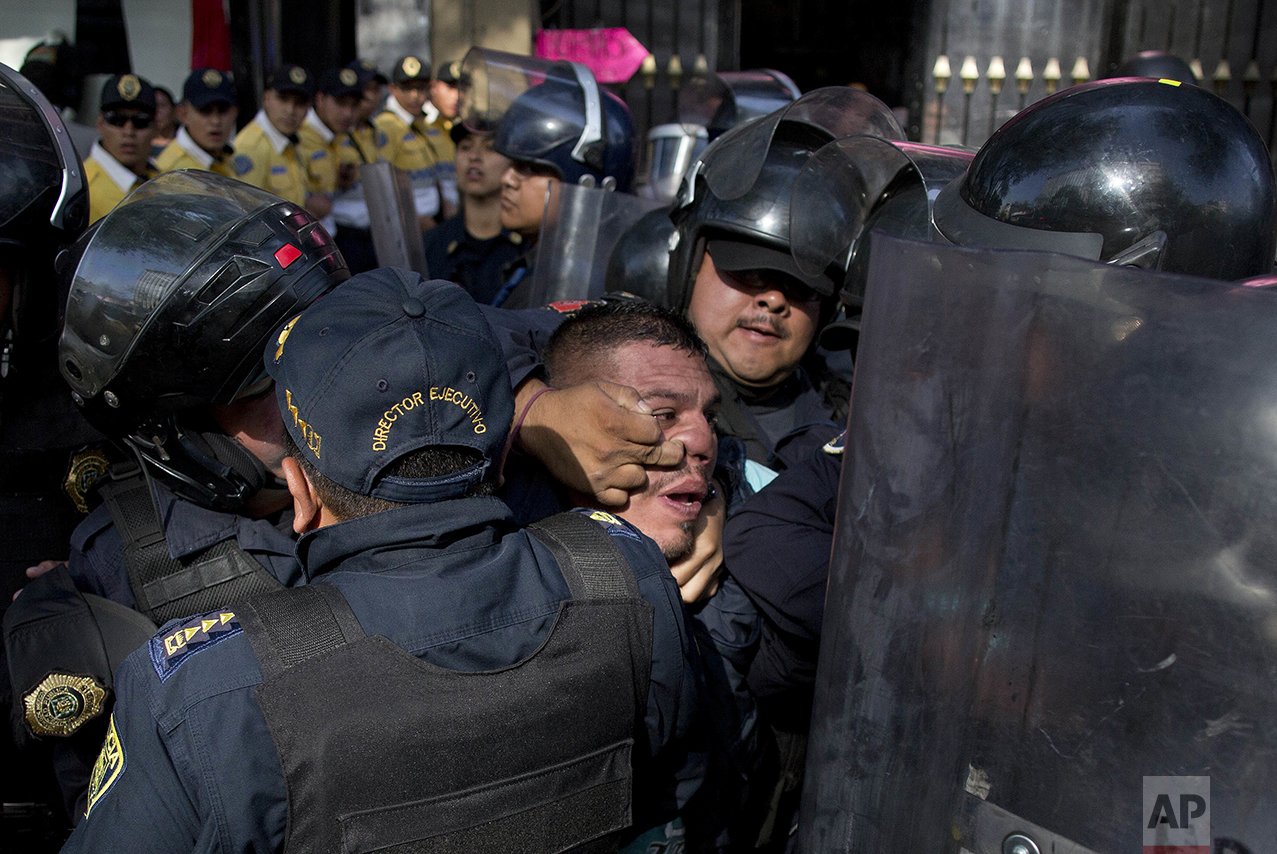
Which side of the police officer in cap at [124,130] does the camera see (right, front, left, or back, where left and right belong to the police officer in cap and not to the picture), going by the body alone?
front

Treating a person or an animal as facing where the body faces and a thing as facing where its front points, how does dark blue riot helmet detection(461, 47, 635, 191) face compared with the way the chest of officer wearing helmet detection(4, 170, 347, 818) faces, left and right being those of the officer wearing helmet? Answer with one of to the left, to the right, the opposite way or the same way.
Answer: the opposite way

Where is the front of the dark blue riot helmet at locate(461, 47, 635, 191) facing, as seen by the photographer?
facing to the left of the viewer

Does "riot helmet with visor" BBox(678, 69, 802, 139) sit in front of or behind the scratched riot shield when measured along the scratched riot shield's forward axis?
behind

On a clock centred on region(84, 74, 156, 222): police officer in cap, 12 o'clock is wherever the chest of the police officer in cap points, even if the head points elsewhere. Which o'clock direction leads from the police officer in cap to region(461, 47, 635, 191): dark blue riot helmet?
The dark blue riot helmet is roughly at 11 o'clock from the police officer in cap.

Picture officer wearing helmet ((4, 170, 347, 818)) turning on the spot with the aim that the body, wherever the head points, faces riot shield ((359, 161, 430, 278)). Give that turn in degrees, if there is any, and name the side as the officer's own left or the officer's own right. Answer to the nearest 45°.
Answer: approximately 90° to the officer's own left

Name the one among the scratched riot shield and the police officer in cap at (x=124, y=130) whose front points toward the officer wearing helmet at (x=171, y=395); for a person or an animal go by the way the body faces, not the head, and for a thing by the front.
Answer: the police officer in cap

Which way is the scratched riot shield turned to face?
toward the camera

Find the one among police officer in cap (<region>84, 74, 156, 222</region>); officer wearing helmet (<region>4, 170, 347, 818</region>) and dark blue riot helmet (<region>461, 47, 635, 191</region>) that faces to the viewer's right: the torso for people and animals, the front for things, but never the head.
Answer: the officer wearing helmet
